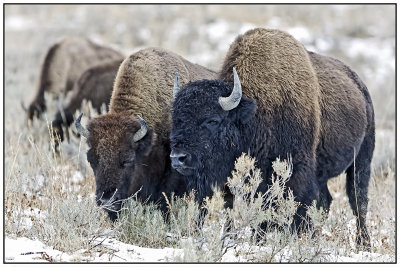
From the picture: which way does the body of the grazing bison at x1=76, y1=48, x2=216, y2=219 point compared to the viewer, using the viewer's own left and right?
facing the viewer and to the left of the viewer

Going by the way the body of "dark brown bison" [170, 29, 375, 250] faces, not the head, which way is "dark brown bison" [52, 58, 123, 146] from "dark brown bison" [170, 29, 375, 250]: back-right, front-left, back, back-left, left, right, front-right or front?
right

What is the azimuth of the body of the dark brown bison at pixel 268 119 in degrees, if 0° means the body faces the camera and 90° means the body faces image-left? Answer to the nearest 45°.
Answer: approximately 45°

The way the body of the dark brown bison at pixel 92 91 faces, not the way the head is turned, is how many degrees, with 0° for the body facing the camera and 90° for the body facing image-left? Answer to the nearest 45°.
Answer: approximately 90°

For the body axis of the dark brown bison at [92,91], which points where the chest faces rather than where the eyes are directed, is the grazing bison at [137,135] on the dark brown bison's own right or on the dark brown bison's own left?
on the dark brown bison's own left

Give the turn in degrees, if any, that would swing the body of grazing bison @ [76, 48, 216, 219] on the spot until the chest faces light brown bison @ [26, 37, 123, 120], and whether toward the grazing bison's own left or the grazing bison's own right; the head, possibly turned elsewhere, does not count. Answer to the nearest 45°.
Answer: approximately 135° to the grazing bison's own right

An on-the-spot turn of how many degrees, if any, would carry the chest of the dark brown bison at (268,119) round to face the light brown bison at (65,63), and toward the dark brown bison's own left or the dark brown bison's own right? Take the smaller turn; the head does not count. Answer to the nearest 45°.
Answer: approximately 90° to the dark brown bison's own right

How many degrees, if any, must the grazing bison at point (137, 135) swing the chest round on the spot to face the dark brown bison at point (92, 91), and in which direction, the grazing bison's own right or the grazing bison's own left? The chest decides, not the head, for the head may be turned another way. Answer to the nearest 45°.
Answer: approximately 135° to the grazing bison's own right

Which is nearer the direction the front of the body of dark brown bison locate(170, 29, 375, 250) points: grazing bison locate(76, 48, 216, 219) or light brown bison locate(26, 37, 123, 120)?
the grazing bison

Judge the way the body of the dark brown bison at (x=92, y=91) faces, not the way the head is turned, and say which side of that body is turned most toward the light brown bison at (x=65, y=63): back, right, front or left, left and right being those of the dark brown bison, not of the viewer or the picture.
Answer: right

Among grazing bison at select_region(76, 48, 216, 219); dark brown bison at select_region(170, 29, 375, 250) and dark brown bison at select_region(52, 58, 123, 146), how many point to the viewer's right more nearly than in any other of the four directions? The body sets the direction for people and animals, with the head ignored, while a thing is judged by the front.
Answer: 0

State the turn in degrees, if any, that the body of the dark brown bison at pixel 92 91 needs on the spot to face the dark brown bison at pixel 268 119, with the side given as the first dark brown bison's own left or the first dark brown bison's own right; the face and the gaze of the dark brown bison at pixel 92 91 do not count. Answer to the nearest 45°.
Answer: approximately 90° to the first dark brown bison's own left

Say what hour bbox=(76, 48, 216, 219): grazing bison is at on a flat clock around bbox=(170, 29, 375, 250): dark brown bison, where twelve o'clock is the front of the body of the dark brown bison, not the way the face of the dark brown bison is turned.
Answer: The grazing bison is roughly at 2 o'clock from the dark brown bison.
